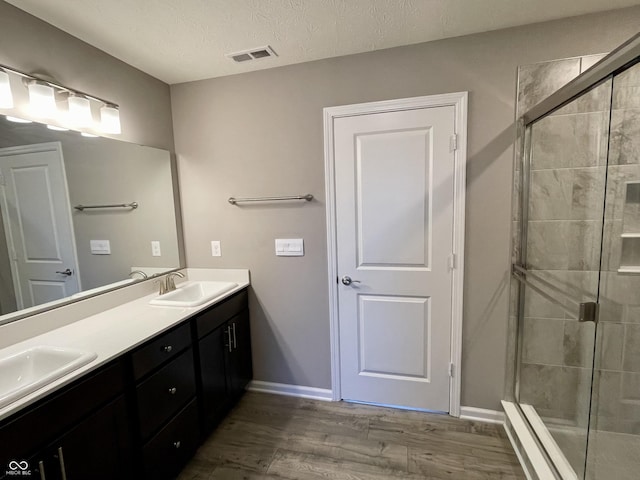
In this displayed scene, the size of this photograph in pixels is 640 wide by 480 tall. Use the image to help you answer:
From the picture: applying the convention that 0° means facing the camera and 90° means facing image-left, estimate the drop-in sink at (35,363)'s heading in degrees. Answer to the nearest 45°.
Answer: approximately 315°

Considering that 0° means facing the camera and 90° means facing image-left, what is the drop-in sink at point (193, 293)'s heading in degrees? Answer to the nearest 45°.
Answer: approximately 315°

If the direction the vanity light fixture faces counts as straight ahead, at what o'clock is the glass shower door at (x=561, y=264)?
The glass shower door is roughly at 12 o'clock from the vanity light fixture.

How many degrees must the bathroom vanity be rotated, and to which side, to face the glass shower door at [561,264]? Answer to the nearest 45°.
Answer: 0° — it already faces it

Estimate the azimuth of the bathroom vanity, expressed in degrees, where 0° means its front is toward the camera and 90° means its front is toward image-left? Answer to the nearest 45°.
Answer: approximately 315°

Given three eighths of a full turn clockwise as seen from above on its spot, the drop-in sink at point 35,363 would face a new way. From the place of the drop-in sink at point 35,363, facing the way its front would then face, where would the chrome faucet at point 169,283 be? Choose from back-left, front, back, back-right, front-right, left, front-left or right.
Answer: back-right

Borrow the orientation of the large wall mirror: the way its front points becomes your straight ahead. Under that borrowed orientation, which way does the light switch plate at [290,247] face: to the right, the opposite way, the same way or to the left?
to the right

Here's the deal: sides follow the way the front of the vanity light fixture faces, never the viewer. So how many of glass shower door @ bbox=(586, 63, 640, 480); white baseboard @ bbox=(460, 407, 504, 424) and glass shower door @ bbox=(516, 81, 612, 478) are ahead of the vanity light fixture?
3

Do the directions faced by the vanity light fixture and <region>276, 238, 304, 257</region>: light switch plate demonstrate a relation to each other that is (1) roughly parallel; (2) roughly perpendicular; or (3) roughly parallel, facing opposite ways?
roughly perpendicular
